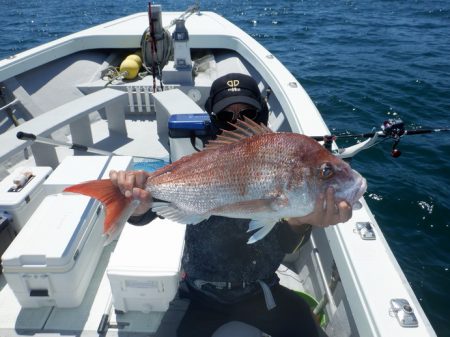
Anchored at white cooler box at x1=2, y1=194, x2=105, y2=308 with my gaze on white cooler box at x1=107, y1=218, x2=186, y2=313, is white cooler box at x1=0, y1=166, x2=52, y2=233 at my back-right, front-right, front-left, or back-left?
back-left

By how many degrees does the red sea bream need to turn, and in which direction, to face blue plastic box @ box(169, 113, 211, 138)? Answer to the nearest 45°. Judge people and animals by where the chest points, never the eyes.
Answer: approximately 90° to its left

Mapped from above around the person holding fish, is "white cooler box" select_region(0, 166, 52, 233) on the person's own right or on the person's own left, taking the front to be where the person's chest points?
on the person's own right

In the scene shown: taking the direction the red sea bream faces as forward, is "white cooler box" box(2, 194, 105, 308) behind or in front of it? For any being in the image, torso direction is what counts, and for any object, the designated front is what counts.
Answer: behind

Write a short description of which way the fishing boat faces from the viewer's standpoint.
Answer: facing away from the viewer

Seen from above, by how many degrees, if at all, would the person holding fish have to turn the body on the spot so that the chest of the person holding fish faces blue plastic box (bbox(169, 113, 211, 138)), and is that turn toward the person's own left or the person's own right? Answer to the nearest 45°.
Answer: approximately 180°

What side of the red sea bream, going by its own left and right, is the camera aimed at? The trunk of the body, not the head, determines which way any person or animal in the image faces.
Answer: right

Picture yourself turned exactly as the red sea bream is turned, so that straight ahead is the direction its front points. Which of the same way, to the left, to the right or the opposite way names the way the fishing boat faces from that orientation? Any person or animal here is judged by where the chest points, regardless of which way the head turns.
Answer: to the left

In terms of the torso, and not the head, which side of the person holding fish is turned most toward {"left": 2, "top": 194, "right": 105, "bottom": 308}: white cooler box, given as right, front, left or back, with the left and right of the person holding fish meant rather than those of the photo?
right
